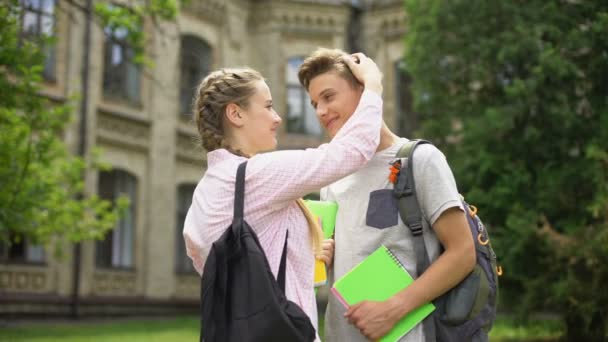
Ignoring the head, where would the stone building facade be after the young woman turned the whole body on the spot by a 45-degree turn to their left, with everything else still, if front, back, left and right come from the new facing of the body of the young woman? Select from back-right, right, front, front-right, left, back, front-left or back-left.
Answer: front

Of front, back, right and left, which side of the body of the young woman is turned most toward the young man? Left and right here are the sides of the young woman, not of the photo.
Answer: front

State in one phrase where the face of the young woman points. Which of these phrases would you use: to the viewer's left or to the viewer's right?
to the viewer's right

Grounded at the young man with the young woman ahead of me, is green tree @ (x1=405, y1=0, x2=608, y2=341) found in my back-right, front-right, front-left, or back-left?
back-right

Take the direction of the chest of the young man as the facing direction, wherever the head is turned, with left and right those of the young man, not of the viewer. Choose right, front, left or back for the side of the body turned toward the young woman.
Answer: front

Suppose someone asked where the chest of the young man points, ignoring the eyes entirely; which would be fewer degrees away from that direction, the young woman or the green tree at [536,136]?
the young woman

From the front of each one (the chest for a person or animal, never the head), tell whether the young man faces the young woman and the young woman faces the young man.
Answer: yes

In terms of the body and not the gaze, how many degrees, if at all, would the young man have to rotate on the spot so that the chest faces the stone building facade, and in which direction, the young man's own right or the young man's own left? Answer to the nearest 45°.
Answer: approximately 135° to the young man's own right

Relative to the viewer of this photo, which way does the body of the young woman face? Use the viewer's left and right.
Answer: facing away from the viewer and to the right of the viewer

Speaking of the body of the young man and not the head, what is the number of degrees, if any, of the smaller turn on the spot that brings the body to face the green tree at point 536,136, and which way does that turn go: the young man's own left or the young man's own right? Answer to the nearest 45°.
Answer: approximately 135° to the young man's own right

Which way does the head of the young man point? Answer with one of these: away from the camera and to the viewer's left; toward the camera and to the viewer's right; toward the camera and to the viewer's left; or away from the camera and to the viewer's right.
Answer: toward the camera and to the viewer's left

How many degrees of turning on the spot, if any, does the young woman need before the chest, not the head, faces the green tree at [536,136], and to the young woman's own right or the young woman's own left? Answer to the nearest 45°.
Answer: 0° — they already face it

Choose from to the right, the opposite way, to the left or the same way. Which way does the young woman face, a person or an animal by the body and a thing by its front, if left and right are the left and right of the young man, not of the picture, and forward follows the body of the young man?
the opposite way

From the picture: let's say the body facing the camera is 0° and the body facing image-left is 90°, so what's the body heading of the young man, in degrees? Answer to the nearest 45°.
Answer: approximately 45°
